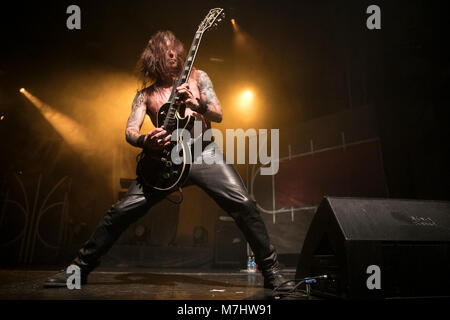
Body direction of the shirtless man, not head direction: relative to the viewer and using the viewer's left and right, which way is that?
facing the viewer

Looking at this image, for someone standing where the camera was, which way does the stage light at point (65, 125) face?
facing to the right of the viewer

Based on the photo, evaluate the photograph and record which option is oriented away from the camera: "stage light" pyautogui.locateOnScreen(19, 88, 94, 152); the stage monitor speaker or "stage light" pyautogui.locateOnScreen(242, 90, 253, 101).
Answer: the stage monitor speaker

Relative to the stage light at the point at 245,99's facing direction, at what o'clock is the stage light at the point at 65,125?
the stage light at the point at 65,125 is roughly at 3 o'clock from the stage light at the point at 245,99.

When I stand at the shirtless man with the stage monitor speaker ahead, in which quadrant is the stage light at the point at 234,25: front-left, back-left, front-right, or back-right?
back-left

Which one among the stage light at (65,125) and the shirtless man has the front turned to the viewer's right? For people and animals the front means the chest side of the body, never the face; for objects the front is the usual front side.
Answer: the stage light

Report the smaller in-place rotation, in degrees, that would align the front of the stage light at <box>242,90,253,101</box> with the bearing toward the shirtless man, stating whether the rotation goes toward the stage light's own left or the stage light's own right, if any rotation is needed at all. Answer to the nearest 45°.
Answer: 0° — it already faces them

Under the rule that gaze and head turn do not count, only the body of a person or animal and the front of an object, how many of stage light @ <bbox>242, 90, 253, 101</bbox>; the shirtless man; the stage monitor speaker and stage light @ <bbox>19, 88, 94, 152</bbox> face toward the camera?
2

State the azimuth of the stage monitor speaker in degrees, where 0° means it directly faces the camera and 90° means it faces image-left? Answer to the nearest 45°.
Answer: approximately 180°
